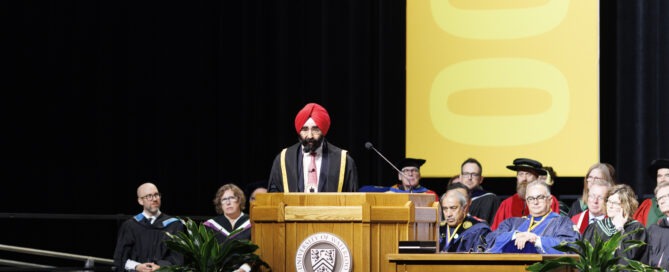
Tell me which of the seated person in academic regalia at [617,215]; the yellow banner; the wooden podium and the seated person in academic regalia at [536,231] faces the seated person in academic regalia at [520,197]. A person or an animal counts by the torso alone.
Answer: the yellow banner

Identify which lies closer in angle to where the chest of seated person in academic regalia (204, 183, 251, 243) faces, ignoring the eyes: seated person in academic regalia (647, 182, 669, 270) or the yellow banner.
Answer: the seated person in academic regalia

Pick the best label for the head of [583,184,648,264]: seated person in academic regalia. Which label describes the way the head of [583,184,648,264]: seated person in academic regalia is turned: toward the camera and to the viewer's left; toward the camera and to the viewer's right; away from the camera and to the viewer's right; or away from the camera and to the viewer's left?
toward the camera and to the viewer's left

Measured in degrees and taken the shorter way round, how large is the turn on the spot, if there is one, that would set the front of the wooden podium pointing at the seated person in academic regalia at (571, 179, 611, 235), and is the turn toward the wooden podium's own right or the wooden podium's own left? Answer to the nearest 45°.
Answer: approximately 135° to the wooden podium's own left

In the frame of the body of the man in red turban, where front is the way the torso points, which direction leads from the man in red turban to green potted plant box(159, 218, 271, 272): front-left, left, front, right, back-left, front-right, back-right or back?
front-right

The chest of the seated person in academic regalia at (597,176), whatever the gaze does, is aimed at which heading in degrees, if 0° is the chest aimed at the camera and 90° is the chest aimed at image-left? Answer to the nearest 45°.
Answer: approximately 45°

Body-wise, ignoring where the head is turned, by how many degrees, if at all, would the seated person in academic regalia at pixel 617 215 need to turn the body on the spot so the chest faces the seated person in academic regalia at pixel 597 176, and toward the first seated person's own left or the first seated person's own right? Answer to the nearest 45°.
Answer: approximately 135° to the first seated person's own right

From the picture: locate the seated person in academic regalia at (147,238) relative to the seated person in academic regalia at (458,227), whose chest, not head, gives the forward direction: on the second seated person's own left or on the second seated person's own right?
on the second seated person's own right
